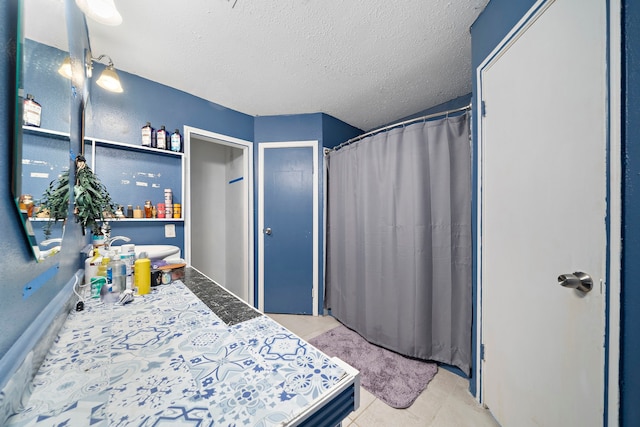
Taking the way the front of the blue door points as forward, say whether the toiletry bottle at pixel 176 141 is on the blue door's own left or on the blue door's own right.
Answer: on the blue door's own right

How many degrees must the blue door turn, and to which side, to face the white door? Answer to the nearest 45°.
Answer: approximately 45° to its left

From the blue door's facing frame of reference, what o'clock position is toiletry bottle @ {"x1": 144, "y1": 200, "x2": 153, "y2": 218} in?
The toiletry bottle is roughly at 2 o'clock from the blue door.

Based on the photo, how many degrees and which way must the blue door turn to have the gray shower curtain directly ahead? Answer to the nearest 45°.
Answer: approximately 45° to its left

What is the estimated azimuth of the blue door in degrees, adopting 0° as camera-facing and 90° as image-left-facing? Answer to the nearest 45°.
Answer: approximately 0°

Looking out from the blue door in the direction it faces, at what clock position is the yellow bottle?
The yellow bottle is roughly at 1 o'clock from the blue door.

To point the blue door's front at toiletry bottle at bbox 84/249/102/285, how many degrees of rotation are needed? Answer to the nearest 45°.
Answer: approximately 45° to its right

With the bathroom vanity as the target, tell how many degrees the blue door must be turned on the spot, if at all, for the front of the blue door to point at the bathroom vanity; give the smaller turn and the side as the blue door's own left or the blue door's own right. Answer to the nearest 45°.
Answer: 0° — it already faces it
